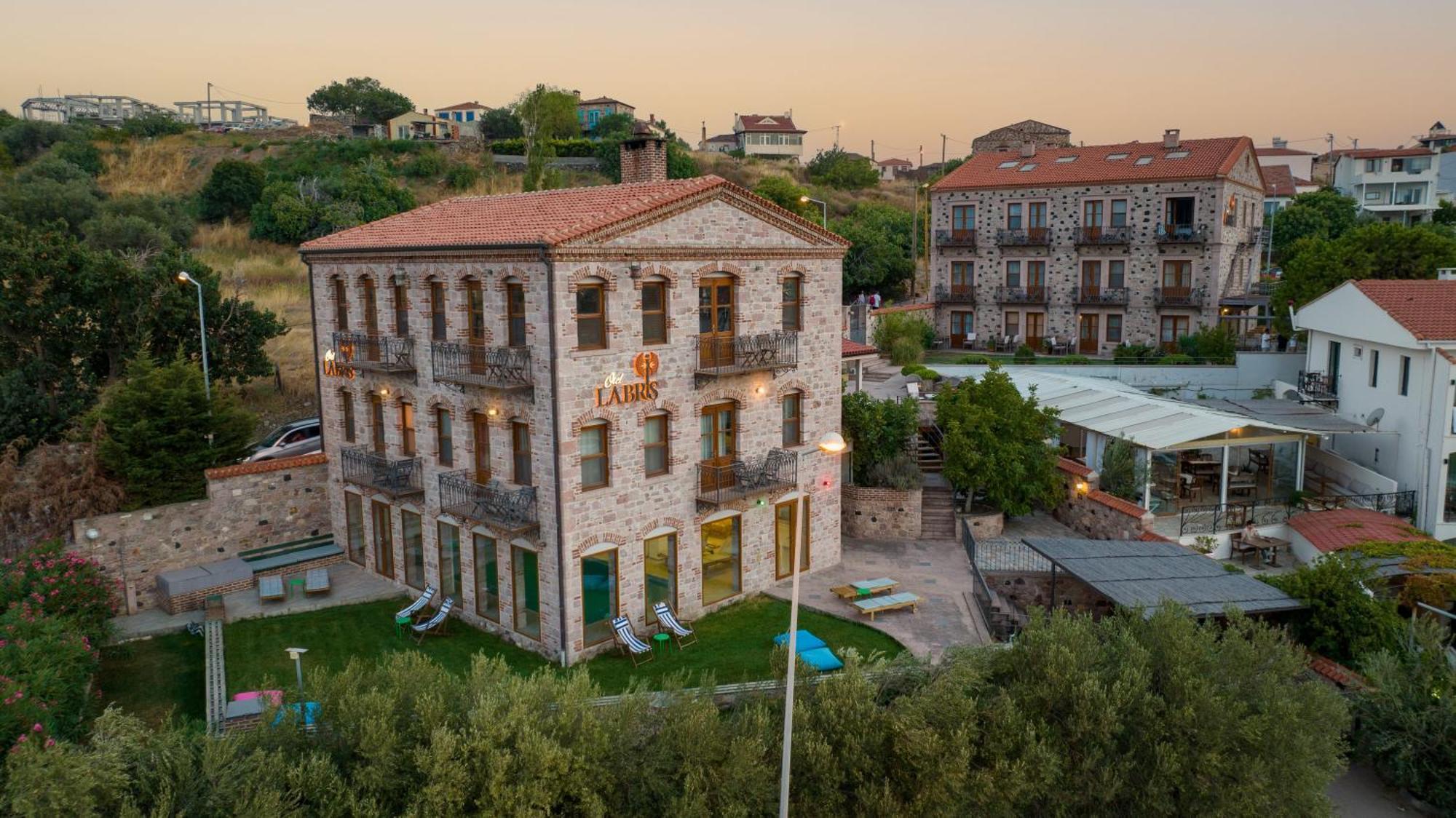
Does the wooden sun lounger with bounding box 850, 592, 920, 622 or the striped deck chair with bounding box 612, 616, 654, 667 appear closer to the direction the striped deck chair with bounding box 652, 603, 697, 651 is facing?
the wooden sun lounger

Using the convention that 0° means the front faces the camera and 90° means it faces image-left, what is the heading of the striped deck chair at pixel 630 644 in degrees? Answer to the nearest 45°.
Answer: approximately 315°

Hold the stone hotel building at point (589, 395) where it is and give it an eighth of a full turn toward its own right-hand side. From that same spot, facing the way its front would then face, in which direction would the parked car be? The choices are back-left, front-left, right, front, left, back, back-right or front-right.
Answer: back-right

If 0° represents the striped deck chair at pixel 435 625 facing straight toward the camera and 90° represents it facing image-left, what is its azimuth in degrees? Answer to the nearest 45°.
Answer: approximately 45°

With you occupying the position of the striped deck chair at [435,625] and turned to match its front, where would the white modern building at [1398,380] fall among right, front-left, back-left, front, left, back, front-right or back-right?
back-left

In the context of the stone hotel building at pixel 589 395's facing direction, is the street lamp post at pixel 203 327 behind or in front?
behind

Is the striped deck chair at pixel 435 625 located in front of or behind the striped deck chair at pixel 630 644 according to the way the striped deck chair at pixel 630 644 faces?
behind

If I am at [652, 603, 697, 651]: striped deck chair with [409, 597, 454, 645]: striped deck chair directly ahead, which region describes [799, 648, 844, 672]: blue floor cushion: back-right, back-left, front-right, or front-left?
back-left

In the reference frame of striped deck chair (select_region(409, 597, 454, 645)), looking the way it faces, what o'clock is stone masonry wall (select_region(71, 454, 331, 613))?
The stone masonry wall is roughly at 3 o'clock from the striped deck chair.

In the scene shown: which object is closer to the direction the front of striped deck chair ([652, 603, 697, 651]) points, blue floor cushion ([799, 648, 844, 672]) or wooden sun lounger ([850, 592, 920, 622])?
the blue floor cushion
